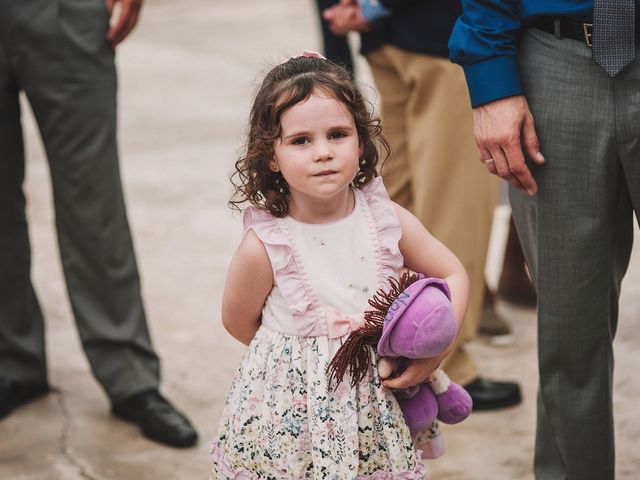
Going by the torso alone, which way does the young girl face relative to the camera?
toward the camera

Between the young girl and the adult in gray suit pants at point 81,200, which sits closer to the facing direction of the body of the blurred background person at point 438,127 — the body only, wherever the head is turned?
the young girl

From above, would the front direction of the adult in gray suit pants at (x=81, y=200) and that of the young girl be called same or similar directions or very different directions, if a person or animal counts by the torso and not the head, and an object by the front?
same or similar directions

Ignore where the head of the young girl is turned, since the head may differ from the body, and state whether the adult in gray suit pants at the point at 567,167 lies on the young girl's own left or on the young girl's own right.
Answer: on the young girl's own left

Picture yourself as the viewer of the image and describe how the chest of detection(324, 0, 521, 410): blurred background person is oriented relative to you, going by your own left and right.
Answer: facing the viewer and to the right of the viewer

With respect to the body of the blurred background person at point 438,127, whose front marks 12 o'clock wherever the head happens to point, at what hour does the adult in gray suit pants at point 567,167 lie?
The adult in gray suit pants is roughly at 1 o'clock from the blurred background person.

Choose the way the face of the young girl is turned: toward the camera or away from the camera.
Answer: toward the camera

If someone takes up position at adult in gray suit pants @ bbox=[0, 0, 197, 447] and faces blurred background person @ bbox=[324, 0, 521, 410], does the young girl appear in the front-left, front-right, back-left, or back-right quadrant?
front-right

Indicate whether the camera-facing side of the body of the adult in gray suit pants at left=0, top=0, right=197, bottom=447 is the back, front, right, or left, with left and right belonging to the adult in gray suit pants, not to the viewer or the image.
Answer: front

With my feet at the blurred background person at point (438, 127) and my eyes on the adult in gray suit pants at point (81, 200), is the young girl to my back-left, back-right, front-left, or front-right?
front-left

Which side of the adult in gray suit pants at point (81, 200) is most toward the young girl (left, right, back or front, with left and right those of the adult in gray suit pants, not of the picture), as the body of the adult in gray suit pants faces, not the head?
front

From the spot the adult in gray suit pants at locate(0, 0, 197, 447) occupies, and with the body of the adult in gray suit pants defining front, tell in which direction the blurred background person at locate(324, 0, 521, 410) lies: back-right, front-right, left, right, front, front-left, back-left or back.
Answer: left
